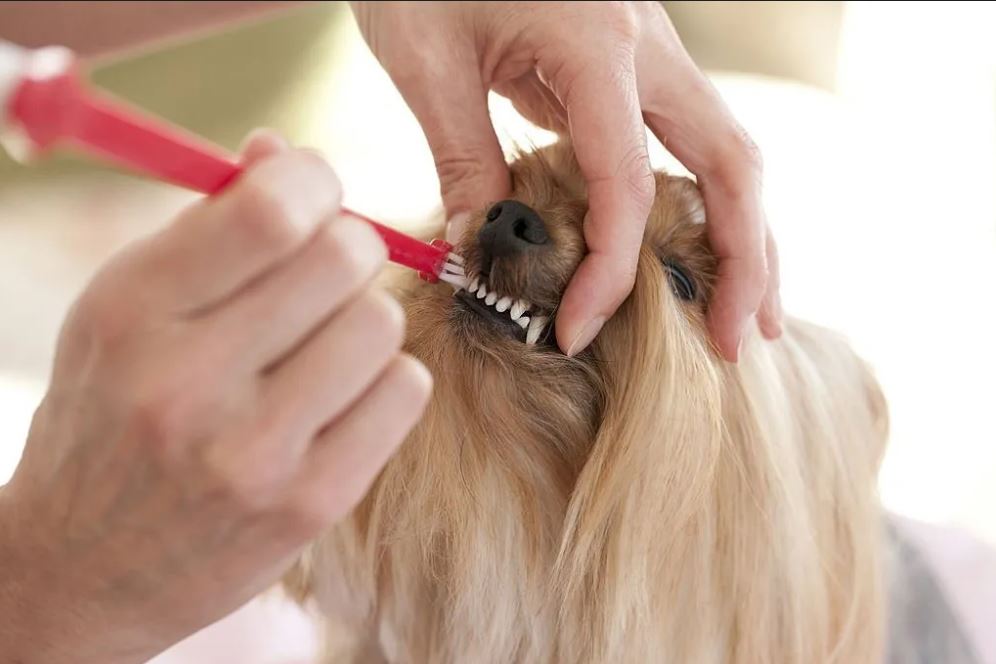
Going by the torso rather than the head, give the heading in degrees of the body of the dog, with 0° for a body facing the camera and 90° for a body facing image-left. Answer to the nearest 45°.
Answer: approximately 45°
